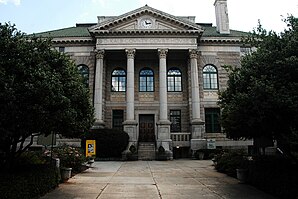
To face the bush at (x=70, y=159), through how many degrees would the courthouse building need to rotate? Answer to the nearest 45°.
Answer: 0° — it already faces it

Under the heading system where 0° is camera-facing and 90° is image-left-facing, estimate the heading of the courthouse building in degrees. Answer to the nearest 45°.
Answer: approximately 0°

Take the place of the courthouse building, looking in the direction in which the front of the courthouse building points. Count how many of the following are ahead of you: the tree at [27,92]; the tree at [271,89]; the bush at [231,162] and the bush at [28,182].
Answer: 4

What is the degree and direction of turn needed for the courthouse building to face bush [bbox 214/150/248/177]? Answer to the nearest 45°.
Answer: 0° — it already faces it
